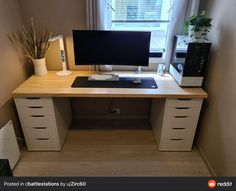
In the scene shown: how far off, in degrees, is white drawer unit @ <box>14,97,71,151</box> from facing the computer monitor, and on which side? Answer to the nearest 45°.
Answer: approximately 90° to its left

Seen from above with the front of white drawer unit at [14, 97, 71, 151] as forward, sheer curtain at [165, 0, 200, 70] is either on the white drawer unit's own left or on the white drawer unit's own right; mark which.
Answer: on the white drawer unit's own left

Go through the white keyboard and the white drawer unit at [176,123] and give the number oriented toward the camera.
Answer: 2

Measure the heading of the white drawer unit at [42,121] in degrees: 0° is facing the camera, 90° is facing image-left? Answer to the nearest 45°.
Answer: approximately 0°
